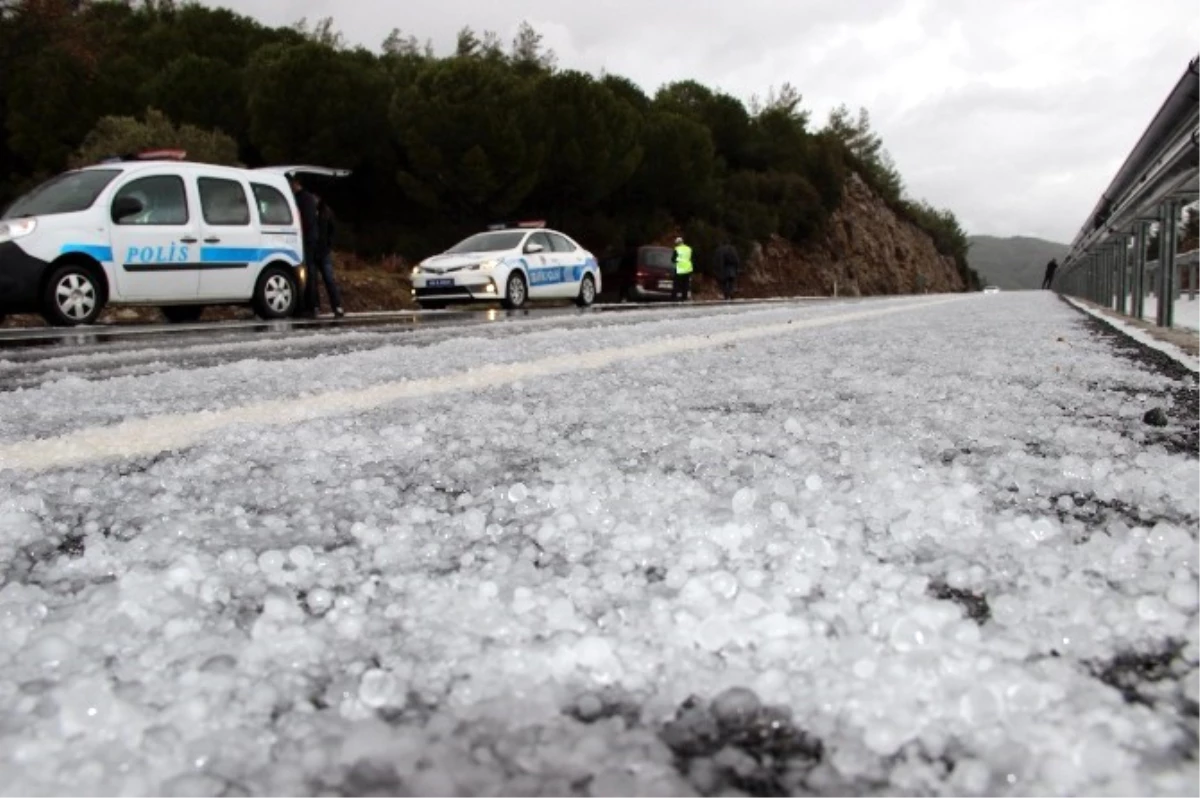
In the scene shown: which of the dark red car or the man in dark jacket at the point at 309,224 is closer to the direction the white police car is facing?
the man in dark jacket

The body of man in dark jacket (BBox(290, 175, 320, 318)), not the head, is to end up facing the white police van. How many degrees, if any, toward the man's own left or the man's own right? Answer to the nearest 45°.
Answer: approximately 45° to the man's own left

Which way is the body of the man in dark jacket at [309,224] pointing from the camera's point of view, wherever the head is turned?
to the viewer's left

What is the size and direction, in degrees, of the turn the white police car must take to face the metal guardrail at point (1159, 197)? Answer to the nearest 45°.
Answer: approximately 90° to its left

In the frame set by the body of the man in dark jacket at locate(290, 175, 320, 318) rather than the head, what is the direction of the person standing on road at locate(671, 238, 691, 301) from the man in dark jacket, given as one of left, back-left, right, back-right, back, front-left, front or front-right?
back-right

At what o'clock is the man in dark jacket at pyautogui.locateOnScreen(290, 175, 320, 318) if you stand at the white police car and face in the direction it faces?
The man in dark jacket is roughly at 12 o'clock from the white police car.

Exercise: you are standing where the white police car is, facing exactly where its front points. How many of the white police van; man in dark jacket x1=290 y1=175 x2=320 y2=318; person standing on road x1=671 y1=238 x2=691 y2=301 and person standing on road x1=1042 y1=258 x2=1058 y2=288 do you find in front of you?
2

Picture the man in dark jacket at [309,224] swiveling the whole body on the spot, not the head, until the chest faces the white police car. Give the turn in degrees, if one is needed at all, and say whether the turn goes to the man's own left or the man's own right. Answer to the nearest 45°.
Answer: approximately 135° to the man's own right

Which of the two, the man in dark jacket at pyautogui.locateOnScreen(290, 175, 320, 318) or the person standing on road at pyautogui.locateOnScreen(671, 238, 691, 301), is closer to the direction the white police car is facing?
the man in dark jacket

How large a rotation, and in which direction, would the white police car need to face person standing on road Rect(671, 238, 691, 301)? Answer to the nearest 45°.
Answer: approximately 180°

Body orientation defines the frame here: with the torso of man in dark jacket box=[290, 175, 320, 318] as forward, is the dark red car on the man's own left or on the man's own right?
on the man's own right

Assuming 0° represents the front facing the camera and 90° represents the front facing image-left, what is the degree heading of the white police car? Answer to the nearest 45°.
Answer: approximately 45°

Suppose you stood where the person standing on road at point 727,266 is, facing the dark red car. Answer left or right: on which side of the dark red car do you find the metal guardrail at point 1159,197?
left

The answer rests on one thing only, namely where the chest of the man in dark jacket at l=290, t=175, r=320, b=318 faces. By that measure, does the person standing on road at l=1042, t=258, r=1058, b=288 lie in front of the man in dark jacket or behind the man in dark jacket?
behind
